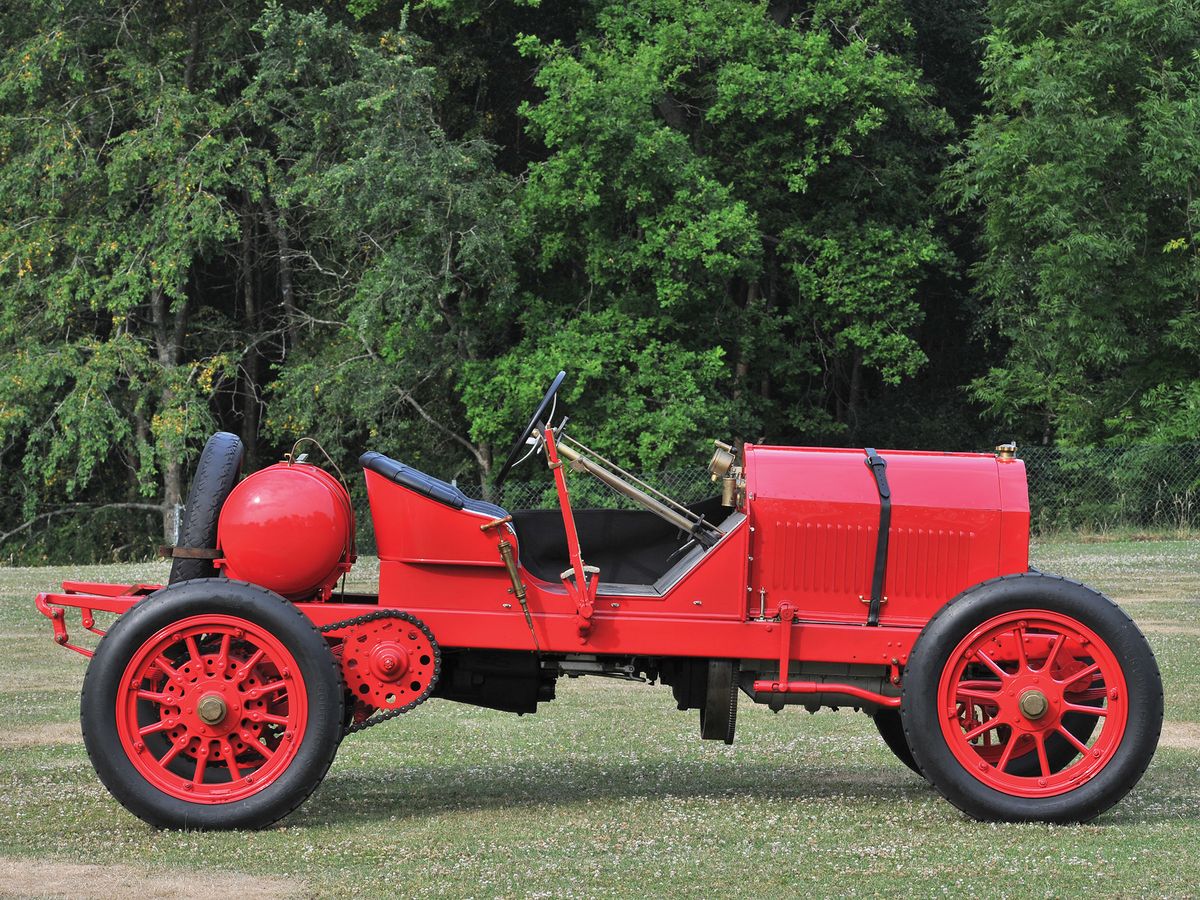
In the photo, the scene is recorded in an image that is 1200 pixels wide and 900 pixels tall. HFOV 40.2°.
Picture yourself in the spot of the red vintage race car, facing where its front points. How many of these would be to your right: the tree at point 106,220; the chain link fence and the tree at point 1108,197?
0

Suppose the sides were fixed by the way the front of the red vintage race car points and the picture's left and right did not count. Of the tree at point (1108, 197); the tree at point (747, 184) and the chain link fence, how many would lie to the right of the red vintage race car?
0

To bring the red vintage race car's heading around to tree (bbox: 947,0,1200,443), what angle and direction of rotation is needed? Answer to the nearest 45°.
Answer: approximately 90° to its left

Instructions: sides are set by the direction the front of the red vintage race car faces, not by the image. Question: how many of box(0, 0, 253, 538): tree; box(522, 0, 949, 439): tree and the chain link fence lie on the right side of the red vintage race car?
0

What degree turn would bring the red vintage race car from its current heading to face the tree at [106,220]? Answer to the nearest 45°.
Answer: approximately 90° to its left

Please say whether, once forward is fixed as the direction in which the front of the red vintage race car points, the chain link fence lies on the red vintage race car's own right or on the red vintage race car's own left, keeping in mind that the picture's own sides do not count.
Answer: on the red vintage race car's own left

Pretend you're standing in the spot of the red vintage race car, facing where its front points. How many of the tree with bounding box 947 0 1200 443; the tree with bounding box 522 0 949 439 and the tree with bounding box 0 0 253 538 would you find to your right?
0

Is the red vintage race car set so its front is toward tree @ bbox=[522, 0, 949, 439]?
no

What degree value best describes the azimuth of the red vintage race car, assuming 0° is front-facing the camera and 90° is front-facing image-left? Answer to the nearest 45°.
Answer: approximately 270°

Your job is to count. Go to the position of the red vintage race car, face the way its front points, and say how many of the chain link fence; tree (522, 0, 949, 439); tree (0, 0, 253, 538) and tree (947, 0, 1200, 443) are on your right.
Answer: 0
